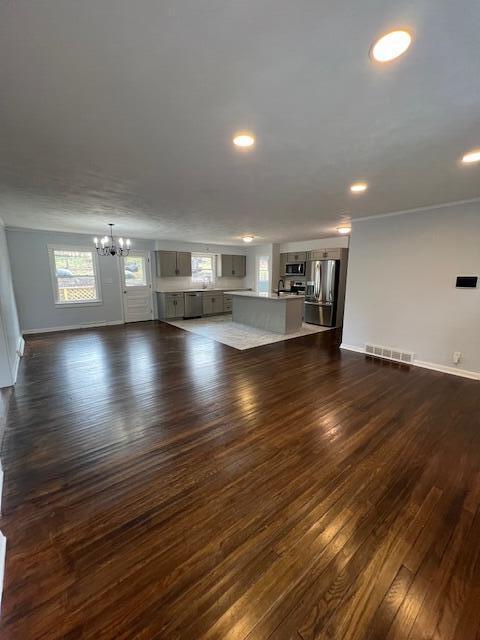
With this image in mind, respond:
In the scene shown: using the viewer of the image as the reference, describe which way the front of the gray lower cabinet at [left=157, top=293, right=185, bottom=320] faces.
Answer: facing the viewer and to the right of the viewer

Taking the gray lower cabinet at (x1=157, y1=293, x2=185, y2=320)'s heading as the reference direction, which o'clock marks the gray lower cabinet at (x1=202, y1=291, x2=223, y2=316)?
the gray lower cabinet at (x1=202, y1=291, x2=223, y2=316) is roughly at 10 o'clock from the gray lower cabinet at (x1=157, y1=293, x2=185, y2=320).

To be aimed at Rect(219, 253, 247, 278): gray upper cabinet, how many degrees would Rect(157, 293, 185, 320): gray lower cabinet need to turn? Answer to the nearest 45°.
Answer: approximately 90° to its left

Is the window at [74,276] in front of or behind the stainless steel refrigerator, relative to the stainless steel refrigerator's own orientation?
in front

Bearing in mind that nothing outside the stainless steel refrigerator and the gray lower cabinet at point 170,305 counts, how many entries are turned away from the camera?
0

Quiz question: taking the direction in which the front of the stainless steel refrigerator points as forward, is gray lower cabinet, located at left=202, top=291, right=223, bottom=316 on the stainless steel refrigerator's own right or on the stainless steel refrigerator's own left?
on the stainless steel refrigerator's own right

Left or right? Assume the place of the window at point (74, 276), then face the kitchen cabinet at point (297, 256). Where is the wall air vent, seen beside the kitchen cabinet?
right

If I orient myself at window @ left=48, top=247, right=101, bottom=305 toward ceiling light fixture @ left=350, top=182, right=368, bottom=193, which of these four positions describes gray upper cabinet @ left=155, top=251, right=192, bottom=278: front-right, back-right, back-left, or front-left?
front-left

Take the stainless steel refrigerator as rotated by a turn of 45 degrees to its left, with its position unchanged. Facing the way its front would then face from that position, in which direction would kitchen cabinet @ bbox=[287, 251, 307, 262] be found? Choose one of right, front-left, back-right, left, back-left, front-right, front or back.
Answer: back-right

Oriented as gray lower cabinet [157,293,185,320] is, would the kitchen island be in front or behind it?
in front

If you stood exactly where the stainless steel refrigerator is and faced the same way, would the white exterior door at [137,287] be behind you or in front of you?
in front

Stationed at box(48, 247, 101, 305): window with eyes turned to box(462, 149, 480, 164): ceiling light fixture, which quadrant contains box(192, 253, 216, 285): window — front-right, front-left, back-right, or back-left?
front-left

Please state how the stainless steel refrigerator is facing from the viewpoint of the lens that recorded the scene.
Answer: facing the viewer and to the left of the viewer
